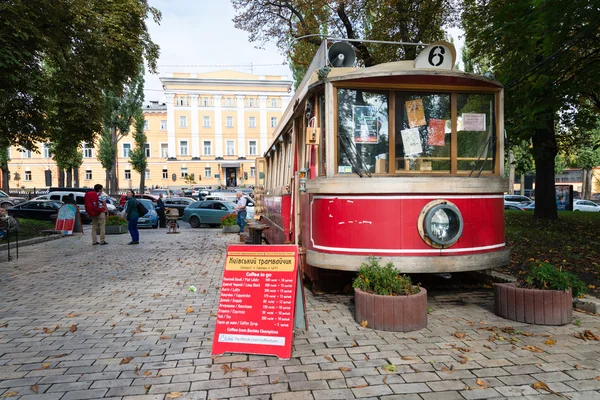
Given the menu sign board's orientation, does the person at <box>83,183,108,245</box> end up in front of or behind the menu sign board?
behind

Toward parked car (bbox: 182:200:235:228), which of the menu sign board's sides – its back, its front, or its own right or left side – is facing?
back

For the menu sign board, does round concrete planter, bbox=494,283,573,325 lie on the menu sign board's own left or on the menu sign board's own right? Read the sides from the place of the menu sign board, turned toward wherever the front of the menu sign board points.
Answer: on the menu sign board's own left

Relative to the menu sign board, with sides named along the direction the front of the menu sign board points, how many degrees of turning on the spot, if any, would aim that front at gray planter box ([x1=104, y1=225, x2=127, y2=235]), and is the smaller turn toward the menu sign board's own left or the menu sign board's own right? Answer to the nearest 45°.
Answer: approximately 180°

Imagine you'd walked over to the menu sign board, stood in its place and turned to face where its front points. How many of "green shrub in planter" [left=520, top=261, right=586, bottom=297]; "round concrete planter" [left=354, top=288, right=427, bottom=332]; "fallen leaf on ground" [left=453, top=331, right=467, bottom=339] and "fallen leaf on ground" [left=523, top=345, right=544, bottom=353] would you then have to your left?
4

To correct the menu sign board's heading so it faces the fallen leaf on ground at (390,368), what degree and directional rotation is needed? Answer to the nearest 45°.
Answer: approximately 45° to its left

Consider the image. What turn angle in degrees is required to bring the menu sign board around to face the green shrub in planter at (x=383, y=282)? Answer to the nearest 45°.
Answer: approximately 90° to its left

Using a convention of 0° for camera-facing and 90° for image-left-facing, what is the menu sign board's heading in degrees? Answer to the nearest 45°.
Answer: approximately 0°

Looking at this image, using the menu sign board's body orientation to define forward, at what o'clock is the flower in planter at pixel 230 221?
The flower in planter is roughly at 6 o'clock from the menu sign board.

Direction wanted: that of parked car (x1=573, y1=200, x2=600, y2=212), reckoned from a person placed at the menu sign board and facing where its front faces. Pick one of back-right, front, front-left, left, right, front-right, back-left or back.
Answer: back-left

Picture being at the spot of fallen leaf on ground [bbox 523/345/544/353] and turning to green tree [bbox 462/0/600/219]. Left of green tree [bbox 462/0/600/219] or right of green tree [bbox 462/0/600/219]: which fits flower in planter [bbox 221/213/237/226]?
left

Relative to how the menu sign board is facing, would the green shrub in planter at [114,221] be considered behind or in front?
behind
